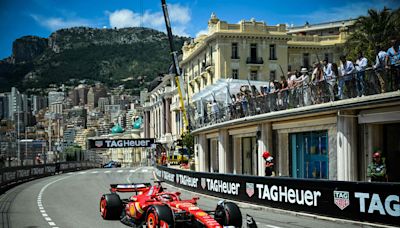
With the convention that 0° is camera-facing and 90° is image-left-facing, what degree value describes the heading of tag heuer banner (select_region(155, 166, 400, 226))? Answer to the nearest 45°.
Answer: approximately 45°

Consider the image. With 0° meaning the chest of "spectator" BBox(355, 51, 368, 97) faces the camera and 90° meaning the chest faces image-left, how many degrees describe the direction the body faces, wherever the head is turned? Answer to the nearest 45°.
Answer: approximately 45°

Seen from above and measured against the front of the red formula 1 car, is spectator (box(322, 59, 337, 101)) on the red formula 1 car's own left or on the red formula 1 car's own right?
on the red formula 1 car's own left

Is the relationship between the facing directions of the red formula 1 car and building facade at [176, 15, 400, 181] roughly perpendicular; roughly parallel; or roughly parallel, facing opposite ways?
roughly perpendicular

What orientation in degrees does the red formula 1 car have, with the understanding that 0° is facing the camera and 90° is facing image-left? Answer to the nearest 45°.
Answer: approximately 315°
